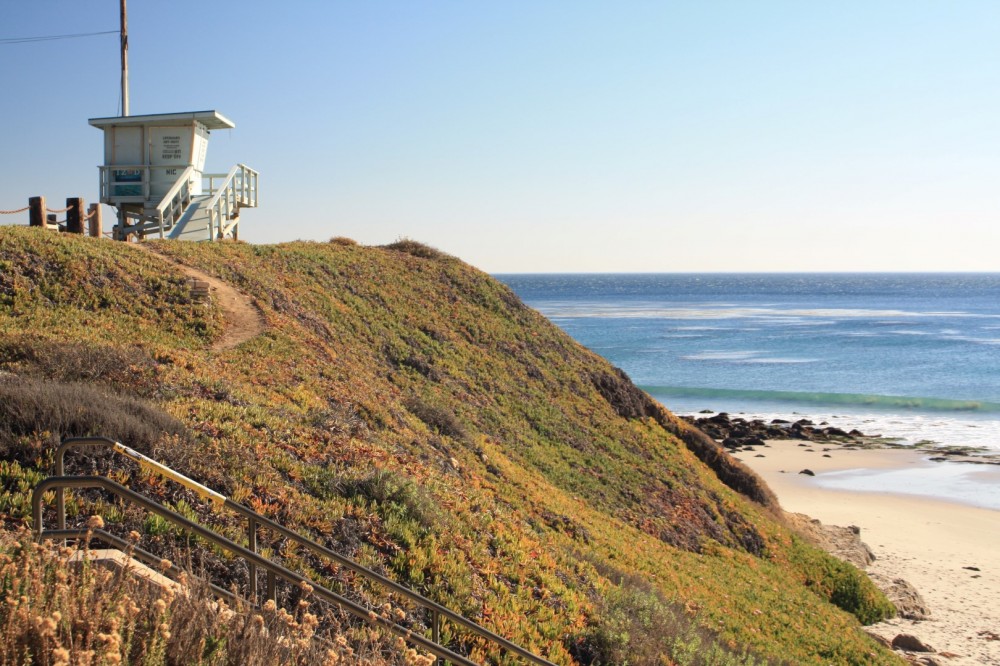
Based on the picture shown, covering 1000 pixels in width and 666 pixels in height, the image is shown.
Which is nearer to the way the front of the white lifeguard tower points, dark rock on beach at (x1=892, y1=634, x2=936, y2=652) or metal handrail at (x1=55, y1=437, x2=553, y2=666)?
the dark rock on beach

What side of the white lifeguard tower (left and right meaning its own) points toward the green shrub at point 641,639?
right

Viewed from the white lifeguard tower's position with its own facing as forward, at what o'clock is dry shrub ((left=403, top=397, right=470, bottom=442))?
The dry shrub is roughly at 2 o'clock from the white lifeguard tower.

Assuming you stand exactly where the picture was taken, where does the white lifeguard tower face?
facing to the right of the viewer

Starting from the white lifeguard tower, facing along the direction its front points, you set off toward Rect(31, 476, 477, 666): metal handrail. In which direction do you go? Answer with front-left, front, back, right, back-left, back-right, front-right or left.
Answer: right
